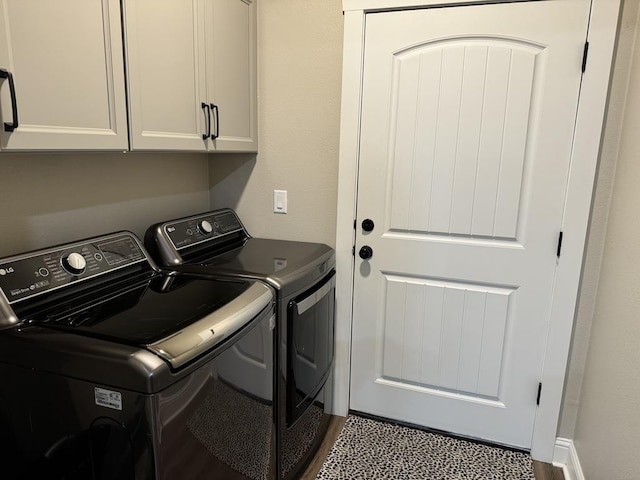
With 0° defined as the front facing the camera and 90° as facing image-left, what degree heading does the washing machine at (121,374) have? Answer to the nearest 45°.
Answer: approximately 315°

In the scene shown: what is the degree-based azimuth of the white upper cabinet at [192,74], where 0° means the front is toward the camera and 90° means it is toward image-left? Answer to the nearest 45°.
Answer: approximately 315°

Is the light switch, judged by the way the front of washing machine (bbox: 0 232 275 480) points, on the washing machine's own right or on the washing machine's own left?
on the washing machine's own left

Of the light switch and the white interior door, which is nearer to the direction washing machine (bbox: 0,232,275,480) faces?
the white interior door

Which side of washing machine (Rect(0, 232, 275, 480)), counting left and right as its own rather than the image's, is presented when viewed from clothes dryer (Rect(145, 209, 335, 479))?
left

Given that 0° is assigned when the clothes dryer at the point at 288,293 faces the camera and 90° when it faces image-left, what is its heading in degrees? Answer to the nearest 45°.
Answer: approximately 315°

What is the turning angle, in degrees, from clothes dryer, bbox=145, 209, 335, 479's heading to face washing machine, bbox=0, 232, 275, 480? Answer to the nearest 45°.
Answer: approximately 90° to its right

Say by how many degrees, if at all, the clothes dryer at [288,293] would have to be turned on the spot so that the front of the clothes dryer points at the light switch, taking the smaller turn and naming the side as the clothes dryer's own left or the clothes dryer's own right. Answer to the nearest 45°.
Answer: approximately 135° to the clothes dryer's own left
